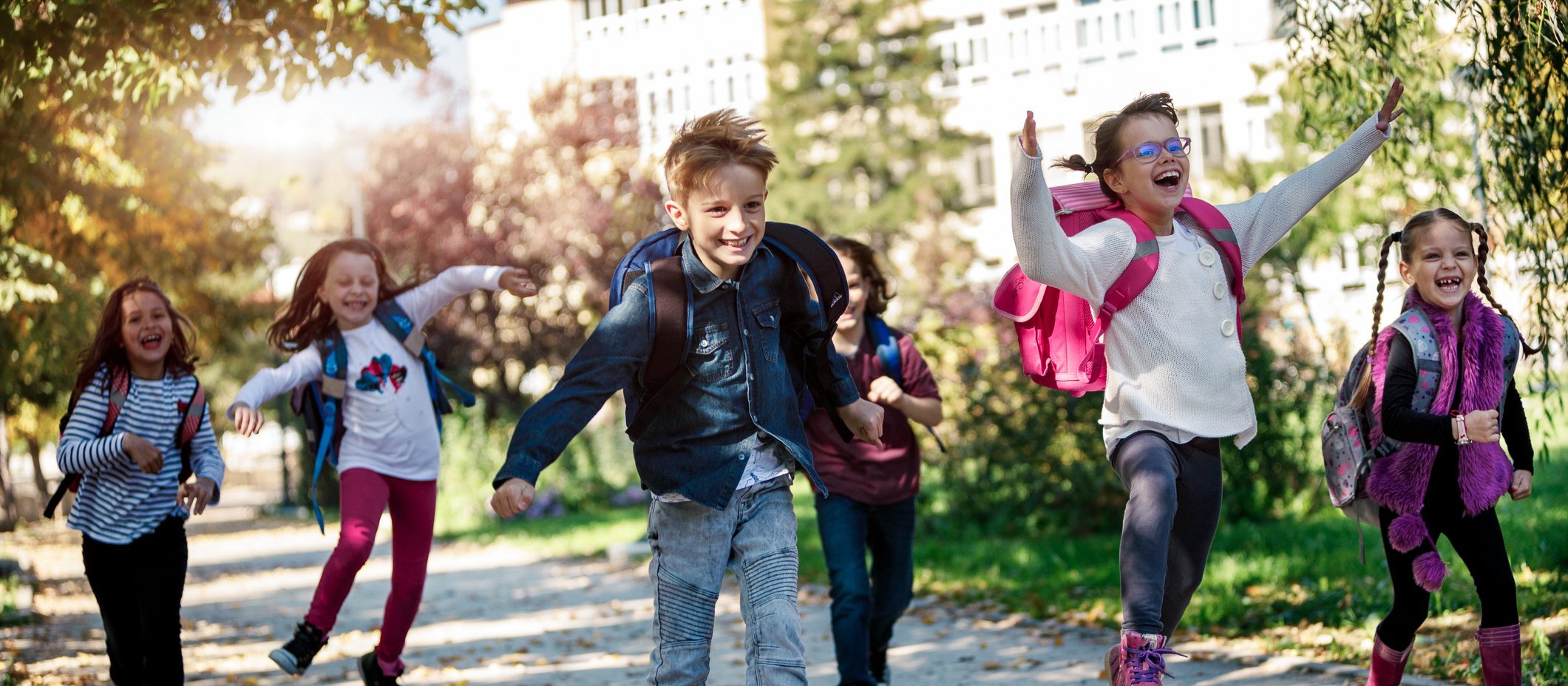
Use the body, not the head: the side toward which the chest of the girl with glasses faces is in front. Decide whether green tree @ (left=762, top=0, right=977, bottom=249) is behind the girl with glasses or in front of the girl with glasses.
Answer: behind

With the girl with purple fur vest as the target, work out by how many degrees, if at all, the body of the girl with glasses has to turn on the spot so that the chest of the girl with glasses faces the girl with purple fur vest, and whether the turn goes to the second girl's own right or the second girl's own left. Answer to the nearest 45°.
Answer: approximately 90° to the second girl's own left

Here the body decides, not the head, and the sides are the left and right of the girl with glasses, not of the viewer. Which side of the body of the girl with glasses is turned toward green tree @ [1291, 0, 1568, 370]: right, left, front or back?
left

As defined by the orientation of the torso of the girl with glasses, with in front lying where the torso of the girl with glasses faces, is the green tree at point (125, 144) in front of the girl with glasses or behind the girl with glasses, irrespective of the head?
behind

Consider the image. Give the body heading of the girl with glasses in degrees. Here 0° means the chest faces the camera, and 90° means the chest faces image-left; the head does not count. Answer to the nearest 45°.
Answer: approximately 315°

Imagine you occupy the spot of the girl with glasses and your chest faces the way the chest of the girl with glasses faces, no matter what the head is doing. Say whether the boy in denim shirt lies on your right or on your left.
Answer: on your right
